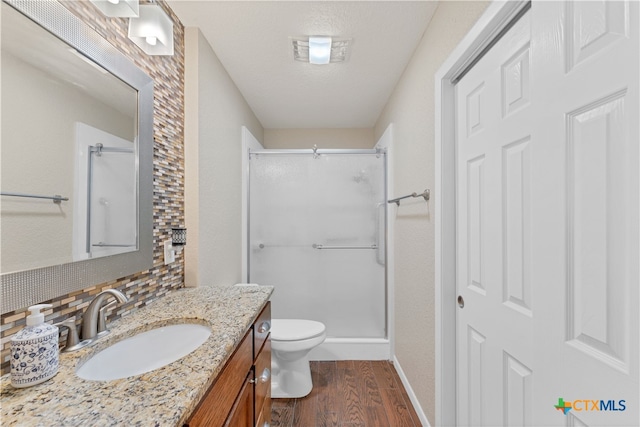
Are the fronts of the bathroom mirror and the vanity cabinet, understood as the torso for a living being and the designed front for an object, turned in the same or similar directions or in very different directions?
same or similar directions

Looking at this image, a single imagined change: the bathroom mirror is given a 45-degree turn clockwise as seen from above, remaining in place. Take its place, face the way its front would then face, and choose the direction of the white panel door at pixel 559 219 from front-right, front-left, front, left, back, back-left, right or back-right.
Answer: front-left

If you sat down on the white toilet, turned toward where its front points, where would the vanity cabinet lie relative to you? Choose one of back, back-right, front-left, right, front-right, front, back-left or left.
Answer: right

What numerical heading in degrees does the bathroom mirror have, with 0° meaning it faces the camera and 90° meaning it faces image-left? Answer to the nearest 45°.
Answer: approximately 315°
